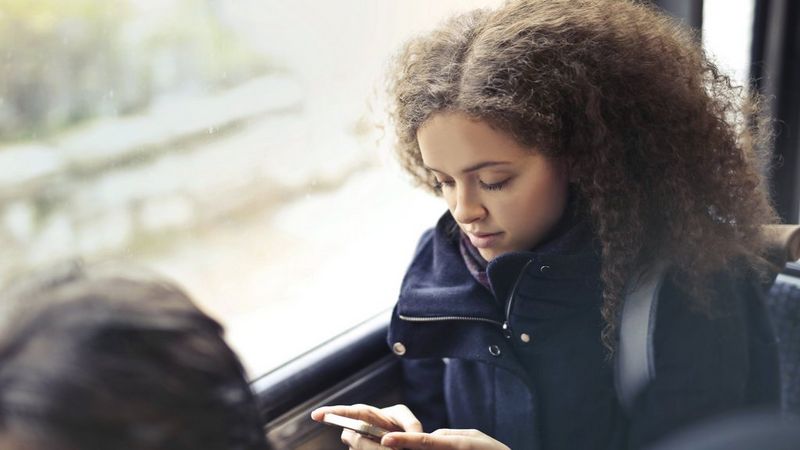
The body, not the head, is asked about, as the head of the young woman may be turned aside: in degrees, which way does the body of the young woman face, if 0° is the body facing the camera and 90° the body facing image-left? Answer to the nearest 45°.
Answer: approximately 45°
